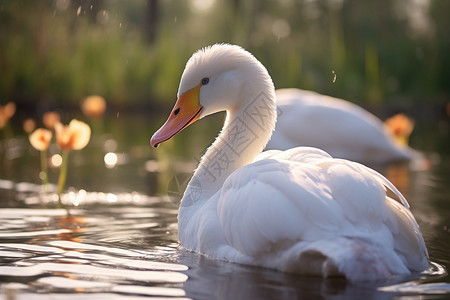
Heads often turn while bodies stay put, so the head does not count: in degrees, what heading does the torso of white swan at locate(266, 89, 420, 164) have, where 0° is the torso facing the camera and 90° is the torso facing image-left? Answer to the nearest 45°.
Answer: approximately 90°

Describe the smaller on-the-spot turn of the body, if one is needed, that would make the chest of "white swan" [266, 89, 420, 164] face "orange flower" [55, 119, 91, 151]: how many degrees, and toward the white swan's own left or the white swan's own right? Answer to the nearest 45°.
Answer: approximately 45° to the white swan's own left
